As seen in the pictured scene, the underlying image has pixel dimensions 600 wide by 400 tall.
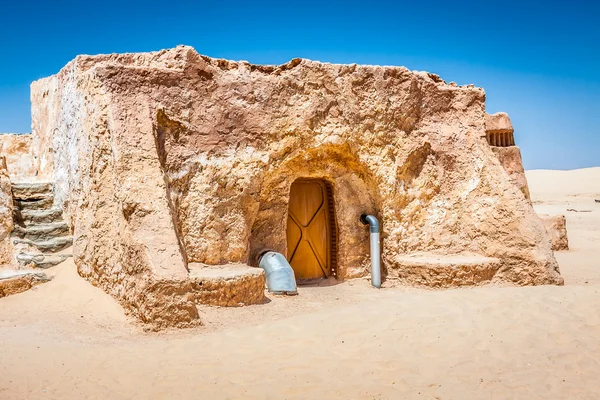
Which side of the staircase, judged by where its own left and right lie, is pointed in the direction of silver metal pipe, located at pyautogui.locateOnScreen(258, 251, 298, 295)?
left

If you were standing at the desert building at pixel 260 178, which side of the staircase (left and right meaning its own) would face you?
left

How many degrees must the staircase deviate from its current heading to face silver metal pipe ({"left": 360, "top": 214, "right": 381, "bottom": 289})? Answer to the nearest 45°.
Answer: approximately 90° to its left

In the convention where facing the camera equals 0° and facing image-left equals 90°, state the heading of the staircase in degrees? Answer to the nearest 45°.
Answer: approximately 0°
